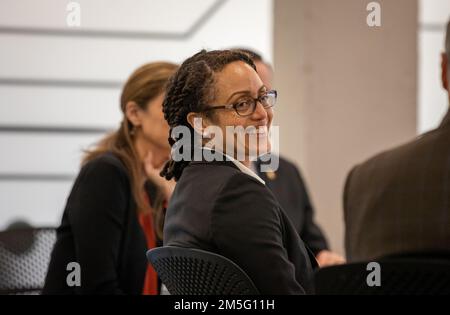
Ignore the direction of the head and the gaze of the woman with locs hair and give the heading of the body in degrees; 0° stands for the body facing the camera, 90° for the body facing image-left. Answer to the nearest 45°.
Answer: approximately 270°

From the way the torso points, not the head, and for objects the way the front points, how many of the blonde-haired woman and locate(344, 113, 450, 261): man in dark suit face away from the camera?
1

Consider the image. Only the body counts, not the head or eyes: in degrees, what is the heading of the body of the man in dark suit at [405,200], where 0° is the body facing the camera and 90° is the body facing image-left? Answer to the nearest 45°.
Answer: approximately 180°

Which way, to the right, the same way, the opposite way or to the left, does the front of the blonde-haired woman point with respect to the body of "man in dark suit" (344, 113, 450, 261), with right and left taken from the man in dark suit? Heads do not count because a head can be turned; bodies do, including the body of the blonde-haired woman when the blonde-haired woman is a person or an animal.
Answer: to the right

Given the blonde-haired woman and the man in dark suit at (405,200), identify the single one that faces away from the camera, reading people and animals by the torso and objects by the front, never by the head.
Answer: the man in dark suit

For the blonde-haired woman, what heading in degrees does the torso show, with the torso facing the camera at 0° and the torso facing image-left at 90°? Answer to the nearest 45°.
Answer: approximately 270°

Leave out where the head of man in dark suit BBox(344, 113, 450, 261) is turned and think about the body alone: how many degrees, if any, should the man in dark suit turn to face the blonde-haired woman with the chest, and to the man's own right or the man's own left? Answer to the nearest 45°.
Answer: approximately 45° to the man's own left
